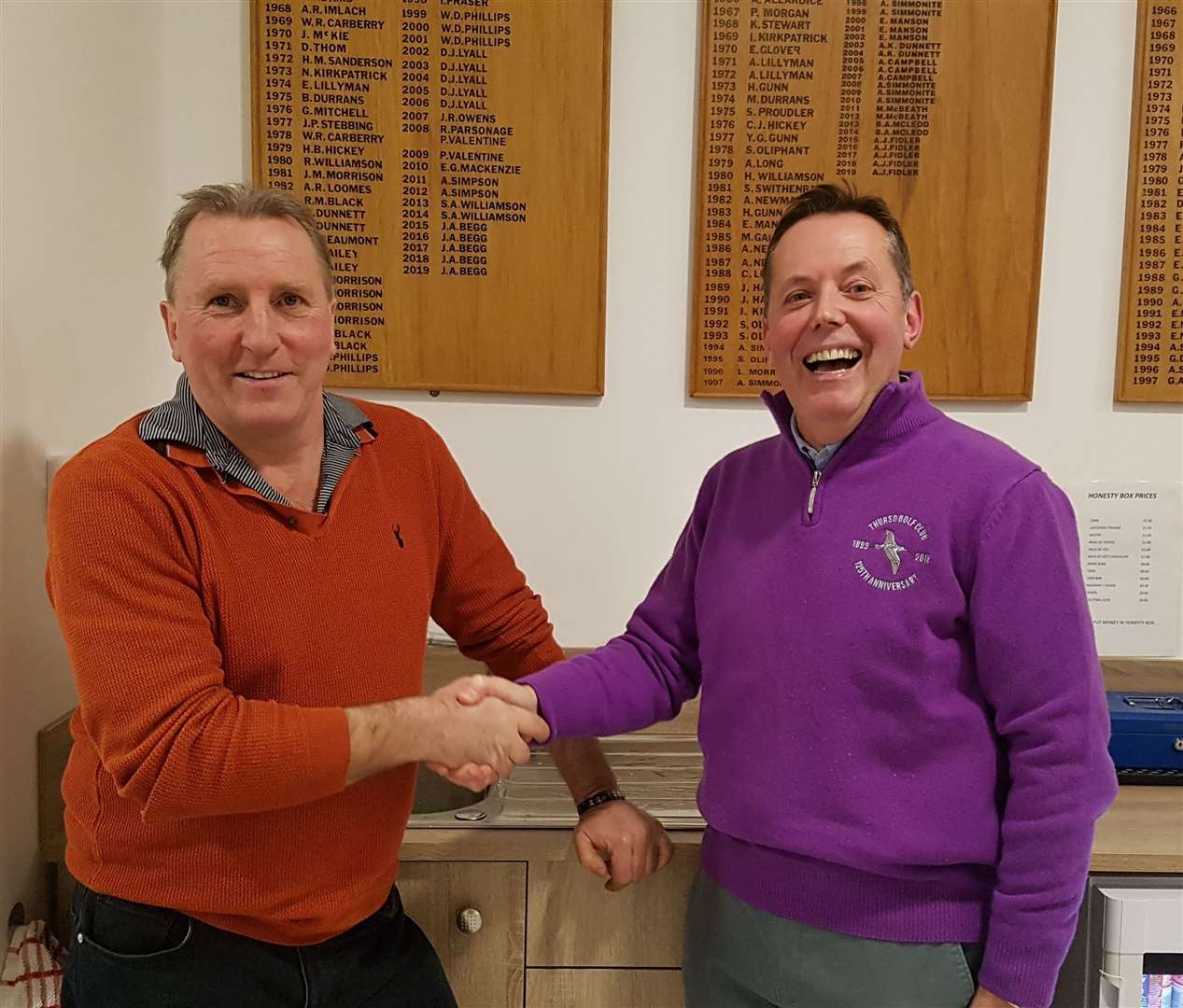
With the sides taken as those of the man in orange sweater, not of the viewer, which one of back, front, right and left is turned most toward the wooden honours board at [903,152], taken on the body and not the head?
left

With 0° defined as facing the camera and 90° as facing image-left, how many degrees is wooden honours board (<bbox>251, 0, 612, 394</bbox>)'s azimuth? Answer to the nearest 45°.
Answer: approximately 0°

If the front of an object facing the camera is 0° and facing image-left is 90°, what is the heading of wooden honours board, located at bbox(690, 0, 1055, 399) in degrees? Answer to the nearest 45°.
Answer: approximately 0°
